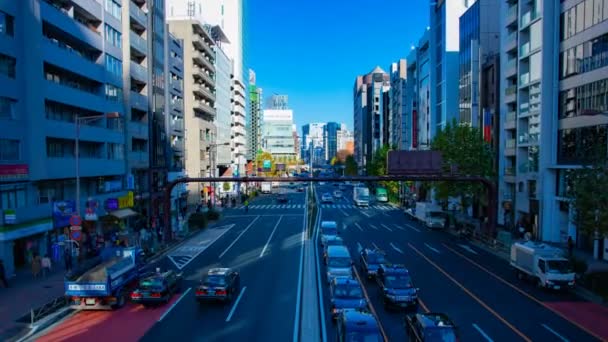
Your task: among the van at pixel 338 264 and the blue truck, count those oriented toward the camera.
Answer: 1

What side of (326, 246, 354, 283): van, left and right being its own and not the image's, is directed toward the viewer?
front

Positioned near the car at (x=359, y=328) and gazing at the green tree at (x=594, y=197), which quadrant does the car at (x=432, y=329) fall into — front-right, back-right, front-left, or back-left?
front-right

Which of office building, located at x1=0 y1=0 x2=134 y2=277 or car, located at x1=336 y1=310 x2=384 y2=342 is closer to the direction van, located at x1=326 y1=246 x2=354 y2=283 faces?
the car

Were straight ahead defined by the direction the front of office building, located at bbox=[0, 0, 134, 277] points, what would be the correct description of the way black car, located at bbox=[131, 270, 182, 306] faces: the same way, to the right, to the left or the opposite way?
to the left

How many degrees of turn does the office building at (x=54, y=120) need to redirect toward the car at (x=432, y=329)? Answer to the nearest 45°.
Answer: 0° — it already faces it

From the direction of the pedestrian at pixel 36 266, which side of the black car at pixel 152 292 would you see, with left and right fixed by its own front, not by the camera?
left

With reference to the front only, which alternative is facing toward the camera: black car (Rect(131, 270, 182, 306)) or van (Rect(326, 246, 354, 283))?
the van

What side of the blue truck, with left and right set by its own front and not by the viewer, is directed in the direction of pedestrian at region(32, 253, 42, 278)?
left

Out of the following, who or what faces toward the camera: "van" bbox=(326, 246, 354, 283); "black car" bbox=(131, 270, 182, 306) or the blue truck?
the van

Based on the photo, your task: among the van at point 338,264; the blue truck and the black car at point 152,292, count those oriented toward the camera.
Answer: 1

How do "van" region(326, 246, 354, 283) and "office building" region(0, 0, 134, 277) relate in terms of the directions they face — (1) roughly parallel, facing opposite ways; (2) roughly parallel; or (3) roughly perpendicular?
roughly perpendicular

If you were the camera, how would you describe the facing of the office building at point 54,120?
facing the viewer and to the right of the viewer

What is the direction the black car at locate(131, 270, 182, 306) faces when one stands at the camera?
facing away from the viewer and to the right of the viewer

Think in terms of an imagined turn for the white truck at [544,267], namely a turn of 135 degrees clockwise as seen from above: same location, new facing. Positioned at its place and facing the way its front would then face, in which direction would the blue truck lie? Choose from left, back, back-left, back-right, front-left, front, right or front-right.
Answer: front-left

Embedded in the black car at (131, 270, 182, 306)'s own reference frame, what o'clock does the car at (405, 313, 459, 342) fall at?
The car is roughly at 3 o'clock from the black car.
